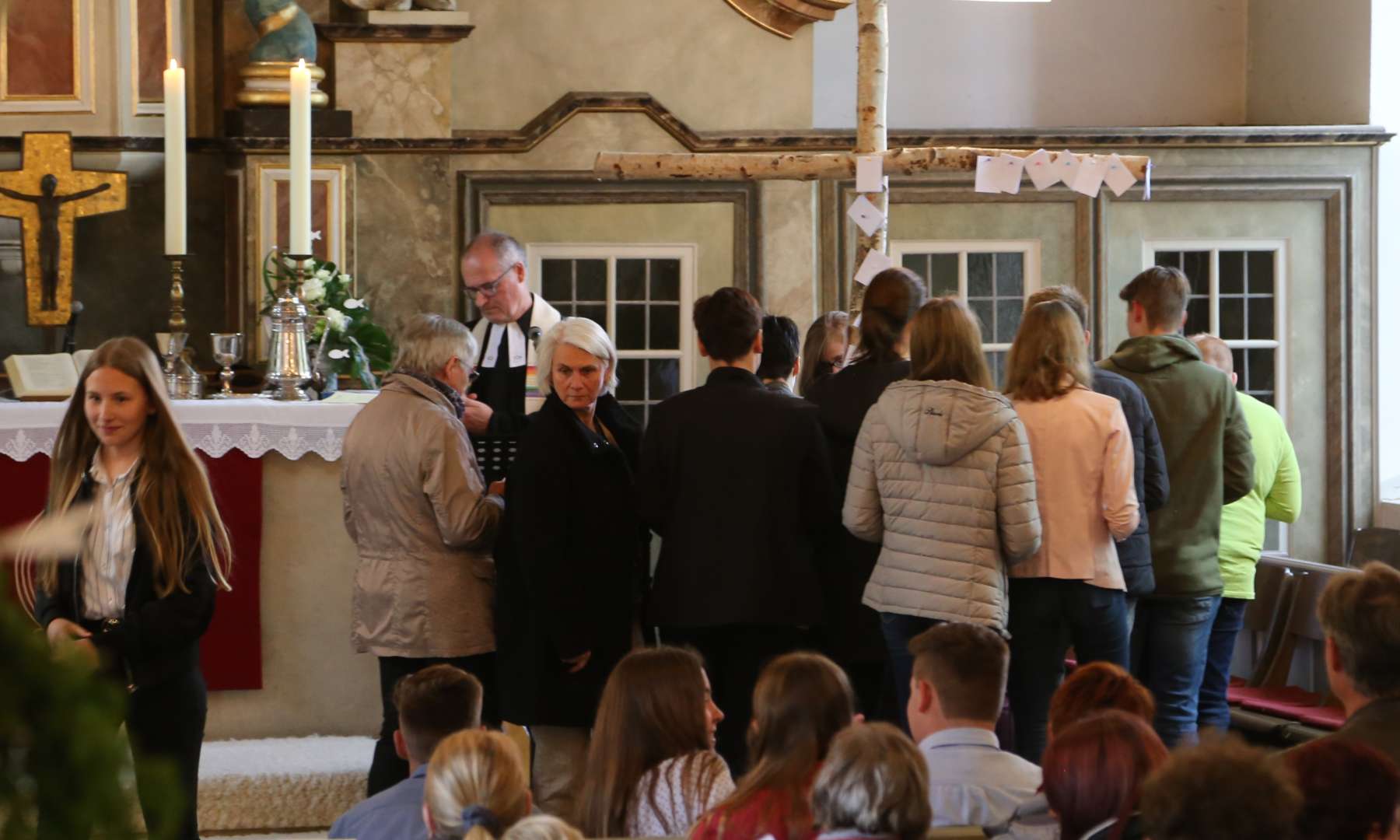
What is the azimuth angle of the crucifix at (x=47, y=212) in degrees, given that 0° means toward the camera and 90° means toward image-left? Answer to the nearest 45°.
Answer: approximately 0°

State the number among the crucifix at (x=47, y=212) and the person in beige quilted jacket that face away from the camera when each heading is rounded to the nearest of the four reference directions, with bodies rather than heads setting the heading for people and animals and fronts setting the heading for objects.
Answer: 1

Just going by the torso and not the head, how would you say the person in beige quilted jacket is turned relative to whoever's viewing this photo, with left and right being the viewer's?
facing away from the viewer

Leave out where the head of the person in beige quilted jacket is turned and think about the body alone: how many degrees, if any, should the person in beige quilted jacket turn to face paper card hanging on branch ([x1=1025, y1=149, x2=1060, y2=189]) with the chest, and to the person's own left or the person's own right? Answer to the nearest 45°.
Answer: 0° — they already face it

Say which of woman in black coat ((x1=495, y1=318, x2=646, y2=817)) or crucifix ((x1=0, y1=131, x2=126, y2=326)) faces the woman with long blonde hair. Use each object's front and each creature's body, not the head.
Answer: the crucifix
